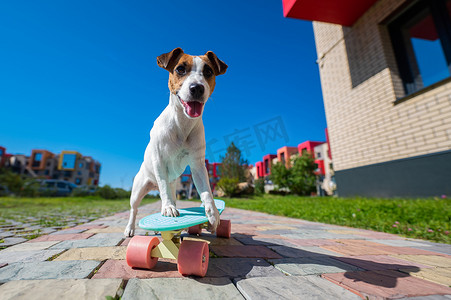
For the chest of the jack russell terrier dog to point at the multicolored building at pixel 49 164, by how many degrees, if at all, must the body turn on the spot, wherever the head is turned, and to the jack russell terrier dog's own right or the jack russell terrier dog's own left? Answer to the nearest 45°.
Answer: approximately 180°

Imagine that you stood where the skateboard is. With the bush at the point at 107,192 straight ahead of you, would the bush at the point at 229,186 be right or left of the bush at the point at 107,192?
right

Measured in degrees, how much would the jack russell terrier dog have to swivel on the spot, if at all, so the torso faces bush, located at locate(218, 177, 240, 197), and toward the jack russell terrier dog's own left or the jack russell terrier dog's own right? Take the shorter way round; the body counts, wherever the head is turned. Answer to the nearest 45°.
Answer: approximately 135° to the jack russell terrier dog's own left

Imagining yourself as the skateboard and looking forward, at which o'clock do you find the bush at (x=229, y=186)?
The bush is roughly at 5 o'clock from the skateboard.

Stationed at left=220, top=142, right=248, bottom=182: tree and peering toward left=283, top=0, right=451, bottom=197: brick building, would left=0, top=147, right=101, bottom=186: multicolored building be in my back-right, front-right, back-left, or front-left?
back-right

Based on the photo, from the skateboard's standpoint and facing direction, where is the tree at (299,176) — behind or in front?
behind

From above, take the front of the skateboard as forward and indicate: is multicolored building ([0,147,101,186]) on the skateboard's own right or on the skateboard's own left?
on the skateboard's own right

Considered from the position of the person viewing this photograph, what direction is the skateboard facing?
facing the viewer and to the left of the viewer

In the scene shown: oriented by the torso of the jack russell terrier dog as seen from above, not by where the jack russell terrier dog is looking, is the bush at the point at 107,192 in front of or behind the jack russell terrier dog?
behind

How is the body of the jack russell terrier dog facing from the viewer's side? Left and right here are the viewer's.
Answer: facing the viewer and to the right of the viewer
